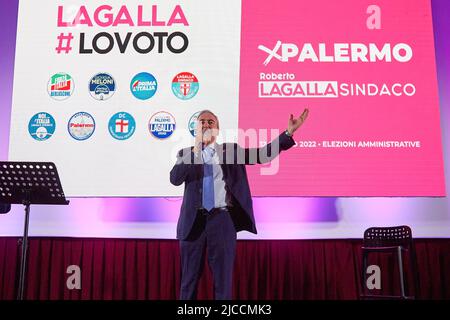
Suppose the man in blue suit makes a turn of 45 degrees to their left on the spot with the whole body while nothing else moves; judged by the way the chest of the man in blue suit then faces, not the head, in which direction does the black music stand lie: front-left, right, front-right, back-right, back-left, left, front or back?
back-right

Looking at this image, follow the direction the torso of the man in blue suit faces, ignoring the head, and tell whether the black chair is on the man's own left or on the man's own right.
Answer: on the man's own left

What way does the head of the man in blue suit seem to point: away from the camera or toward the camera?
toward the camera

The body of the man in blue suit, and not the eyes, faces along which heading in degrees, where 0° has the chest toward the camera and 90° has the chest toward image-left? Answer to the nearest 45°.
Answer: approximately 0°
